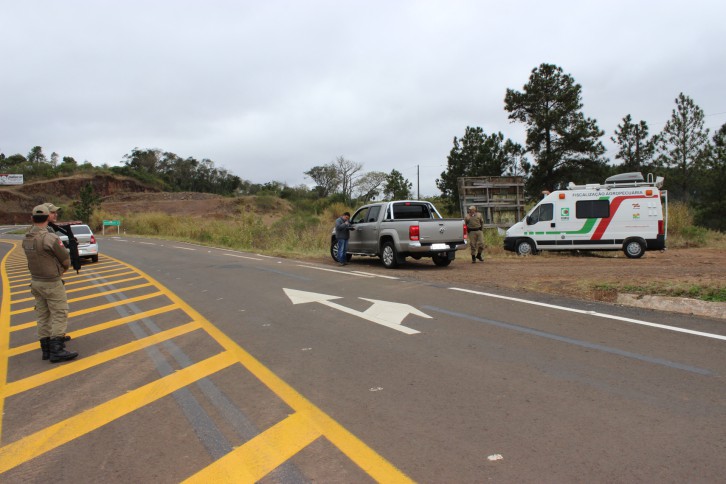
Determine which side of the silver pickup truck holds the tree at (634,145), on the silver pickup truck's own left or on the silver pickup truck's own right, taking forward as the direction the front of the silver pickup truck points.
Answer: on the silver pickup truck's own right

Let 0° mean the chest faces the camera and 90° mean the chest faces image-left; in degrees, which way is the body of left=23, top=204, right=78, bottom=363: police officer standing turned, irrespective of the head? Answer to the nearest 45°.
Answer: approximately 225°

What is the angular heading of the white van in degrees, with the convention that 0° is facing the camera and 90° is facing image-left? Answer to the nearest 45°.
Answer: approximately 90°

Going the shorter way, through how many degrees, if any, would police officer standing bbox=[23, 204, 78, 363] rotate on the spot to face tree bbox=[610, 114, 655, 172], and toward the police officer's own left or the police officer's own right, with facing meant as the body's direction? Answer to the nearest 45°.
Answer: approximately 45° to the police officer's own right

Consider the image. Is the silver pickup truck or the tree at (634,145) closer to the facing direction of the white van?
the silver pickup truck

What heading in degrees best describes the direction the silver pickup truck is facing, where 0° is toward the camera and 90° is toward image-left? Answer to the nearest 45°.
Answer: approximately 135°

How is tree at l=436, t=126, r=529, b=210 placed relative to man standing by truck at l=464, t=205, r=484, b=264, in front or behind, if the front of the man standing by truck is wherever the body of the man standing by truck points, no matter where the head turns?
behind

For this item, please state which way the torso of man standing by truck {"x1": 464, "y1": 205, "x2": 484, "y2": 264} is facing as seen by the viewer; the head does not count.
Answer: toward the camera

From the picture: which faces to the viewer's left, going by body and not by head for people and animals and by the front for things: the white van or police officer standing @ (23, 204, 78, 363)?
the white van
